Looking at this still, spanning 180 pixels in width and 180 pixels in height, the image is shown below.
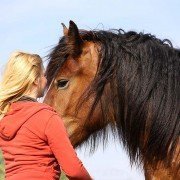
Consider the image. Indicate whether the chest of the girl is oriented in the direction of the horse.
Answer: yes

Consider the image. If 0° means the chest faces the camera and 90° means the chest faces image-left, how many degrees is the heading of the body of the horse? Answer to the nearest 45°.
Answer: approximately 90°

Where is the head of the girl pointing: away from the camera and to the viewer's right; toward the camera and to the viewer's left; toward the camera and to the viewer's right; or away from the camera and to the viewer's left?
away from the camera and to the viewer's right

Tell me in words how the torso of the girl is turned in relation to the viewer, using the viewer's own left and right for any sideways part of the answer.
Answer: facing away from the viewer and to the right of the viewer
